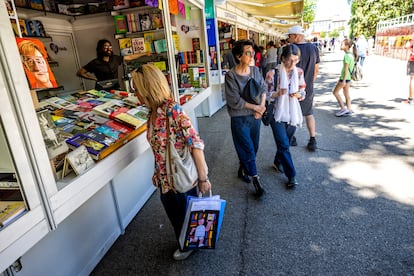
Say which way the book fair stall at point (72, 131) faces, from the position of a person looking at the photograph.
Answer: facing the viewer and to the right of the viewer

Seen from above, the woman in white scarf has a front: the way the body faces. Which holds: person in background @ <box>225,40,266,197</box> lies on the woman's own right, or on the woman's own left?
on the woman's own right

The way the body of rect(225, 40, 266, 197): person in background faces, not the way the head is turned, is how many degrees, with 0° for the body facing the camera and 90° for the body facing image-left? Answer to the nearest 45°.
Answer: approximately 315°

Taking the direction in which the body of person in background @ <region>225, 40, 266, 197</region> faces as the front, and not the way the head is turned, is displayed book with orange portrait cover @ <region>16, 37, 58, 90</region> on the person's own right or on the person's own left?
on the person's own right

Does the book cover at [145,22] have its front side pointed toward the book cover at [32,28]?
no

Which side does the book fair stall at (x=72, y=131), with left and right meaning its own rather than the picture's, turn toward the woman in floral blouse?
front

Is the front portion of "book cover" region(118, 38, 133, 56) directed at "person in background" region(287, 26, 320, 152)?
no

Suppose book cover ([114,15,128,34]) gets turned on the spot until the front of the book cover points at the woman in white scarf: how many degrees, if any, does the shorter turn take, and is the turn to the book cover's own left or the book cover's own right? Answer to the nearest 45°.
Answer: approximately 45° to the book cover's own left

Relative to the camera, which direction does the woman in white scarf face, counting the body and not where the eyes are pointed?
toward the camera

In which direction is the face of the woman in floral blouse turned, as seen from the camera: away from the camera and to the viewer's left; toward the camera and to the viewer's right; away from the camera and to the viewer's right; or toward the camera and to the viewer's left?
away from the camera and to the viewer's left

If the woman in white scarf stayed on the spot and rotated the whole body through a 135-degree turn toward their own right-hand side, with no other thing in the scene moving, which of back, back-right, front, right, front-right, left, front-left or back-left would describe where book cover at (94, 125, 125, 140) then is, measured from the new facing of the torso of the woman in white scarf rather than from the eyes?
left
